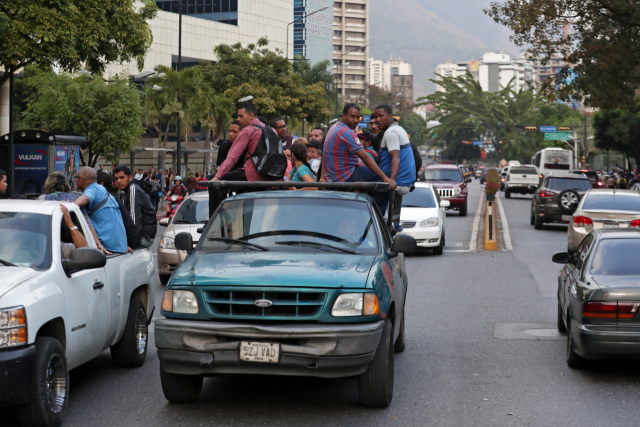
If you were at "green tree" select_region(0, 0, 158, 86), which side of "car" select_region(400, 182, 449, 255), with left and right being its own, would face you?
right

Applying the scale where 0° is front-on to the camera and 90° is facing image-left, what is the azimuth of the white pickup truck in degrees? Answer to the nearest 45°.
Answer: approximately 45°

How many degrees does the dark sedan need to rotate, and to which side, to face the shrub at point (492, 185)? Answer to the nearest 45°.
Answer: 0° — it already faces it

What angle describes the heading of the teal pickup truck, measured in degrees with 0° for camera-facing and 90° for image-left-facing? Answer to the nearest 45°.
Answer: approximately 0°

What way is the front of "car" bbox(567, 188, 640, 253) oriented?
away from the camera

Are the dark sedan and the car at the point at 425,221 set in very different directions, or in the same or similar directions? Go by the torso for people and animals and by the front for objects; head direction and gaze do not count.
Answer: very different directions

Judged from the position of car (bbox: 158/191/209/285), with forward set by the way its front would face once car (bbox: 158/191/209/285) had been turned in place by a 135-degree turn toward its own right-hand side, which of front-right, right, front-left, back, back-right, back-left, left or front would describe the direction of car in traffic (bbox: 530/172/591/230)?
right

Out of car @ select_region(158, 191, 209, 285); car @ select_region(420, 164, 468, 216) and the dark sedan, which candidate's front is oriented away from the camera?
the dark sedan

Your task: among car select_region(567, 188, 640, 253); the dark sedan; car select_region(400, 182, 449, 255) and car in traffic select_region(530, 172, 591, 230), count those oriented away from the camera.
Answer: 3

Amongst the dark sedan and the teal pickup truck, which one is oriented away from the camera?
the dark sedan

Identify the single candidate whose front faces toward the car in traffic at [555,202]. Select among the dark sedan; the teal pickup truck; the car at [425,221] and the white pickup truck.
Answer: the dark sedan

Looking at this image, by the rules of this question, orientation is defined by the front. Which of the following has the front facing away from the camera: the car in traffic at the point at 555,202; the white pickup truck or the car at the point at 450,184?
the car in traffic at the point at 555,202

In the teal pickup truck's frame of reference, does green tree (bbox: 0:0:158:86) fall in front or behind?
behind

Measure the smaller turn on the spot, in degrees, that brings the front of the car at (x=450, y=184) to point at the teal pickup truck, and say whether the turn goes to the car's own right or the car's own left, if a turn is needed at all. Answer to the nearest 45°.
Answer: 0° — it already faces it

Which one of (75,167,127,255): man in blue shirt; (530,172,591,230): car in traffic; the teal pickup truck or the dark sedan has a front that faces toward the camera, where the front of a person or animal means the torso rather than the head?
the teal pickup truck
